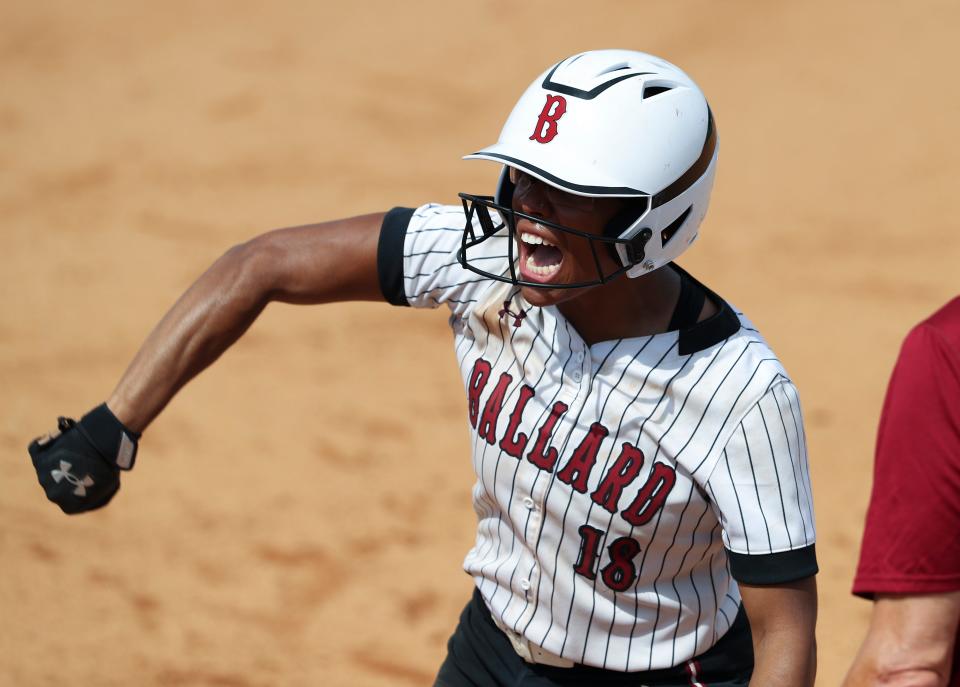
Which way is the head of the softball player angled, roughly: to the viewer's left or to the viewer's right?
to the viewer's left

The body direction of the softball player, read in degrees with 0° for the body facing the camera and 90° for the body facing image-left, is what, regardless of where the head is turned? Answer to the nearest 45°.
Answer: approximately 45°
